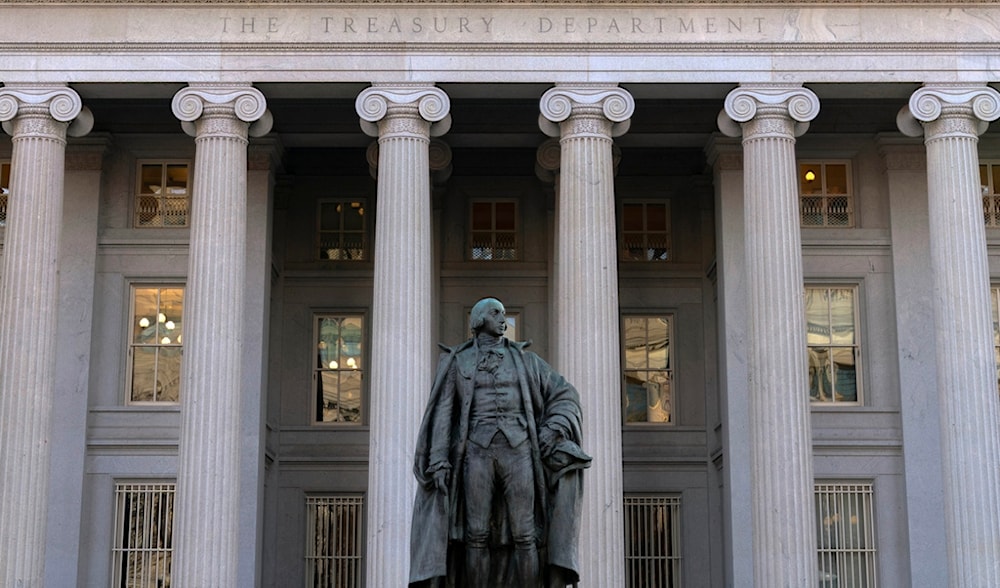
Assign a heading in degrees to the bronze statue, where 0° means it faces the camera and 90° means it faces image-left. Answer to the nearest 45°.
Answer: approximately 0°

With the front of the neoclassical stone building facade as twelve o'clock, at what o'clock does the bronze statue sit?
The bronze statue is roughly at 12 o'clock from the neoclassical stone building facade.

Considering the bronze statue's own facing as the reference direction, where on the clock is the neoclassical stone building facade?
The neoclassical stone building facade is roughly at 6 o'clock from the bronze statue.

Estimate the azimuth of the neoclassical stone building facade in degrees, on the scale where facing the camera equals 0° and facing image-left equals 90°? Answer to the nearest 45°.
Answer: approximately 0°

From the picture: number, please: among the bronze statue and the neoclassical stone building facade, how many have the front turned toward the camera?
2
